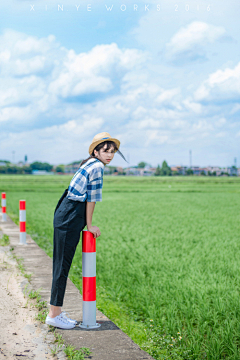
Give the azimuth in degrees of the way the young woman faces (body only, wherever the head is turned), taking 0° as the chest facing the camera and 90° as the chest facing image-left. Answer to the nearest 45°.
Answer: approximately 270°
